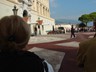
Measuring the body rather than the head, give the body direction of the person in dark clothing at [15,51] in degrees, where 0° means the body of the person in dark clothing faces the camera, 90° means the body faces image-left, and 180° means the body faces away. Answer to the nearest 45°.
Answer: approximately 180°

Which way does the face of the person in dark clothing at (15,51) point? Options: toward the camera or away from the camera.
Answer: away from the camera
